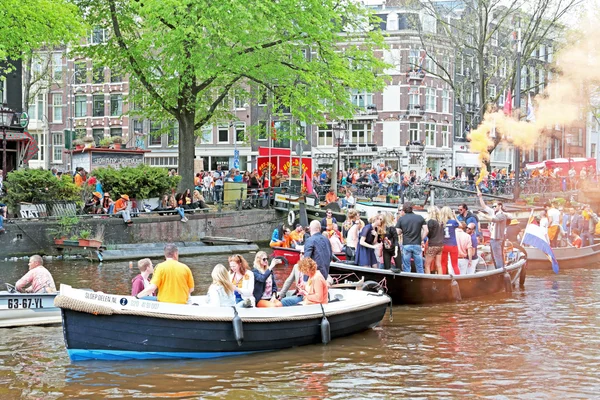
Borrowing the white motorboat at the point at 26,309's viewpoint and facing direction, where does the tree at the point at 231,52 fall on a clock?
The tree is roughly at 4 o'clock from the white motorboat.

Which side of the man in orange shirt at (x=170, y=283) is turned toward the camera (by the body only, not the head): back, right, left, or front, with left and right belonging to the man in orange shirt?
back

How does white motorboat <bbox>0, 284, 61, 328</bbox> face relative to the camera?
to the viewer's left

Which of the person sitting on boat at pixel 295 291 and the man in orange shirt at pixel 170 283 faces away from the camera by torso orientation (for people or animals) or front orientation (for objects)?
the man in orange shirt

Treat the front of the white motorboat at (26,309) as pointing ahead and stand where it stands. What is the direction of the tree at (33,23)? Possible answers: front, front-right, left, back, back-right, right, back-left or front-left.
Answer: right

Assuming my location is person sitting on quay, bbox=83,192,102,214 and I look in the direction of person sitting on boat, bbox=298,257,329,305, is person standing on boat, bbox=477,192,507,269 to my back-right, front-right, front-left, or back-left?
front-left

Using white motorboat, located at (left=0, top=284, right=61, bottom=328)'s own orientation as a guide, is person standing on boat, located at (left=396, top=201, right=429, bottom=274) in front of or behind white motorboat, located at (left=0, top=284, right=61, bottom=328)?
behind

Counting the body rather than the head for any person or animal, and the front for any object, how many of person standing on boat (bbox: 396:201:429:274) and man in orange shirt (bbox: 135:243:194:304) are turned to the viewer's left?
0

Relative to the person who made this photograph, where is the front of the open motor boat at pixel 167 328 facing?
facing the viewer and to the left of the viewer

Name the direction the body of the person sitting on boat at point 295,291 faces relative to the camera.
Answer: to the viewer's left

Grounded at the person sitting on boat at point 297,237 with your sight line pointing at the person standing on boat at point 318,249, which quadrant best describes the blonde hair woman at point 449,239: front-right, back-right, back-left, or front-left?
front-left

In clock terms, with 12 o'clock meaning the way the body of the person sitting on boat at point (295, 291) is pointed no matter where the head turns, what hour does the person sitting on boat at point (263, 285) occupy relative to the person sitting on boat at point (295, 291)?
the person sitting on boat at point (263, 285) is roughly at 1 o'clock from the person sitting on boat at point (295, 291).

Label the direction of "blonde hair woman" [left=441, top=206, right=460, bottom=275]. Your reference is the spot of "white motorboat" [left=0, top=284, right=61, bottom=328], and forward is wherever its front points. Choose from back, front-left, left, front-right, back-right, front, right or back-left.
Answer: back
